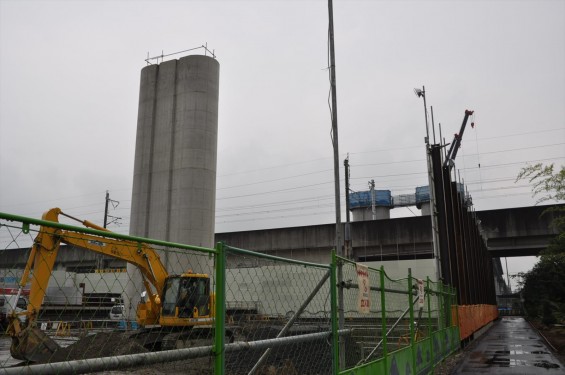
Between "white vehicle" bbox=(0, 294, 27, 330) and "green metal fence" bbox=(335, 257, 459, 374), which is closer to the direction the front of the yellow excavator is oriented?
the white vehicle

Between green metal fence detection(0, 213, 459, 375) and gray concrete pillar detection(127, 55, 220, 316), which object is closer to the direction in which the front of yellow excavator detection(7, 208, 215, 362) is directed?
the green metal fence

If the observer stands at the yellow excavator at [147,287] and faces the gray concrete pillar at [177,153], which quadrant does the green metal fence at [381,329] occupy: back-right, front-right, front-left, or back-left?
back-right

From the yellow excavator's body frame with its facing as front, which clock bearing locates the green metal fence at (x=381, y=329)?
The green metal fence is roughly at 9 o'clock from the yellow excavator.

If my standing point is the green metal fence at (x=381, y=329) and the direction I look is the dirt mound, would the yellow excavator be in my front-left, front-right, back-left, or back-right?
front-right

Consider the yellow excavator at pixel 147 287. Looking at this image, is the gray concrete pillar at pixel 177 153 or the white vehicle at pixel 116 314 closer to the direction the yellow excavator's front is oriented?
the white vehicle

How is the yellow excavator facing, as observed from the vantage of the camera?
facing the viewer and to the left of the viewer

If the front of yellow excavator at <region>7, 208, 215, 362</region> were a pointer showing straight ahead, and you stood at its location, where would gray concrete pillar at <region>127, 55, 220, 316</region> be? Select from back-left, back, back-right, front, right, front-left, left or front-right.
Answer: back-right
